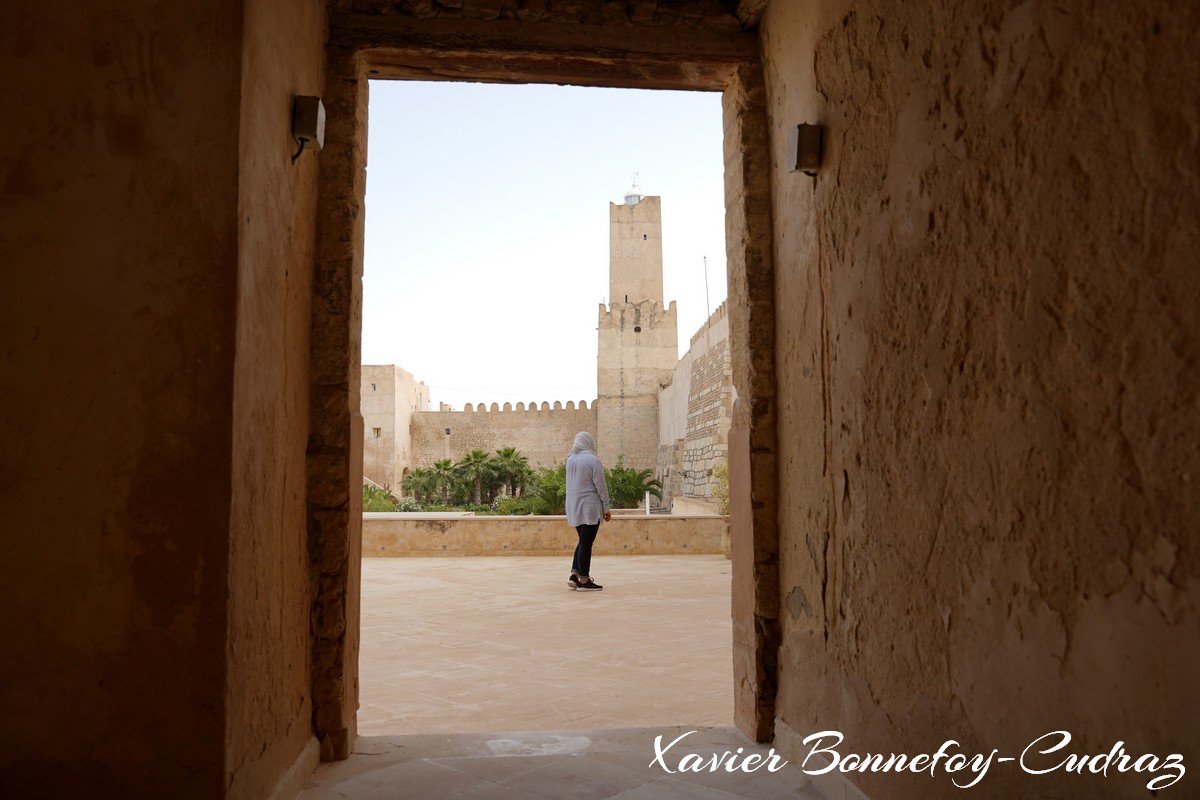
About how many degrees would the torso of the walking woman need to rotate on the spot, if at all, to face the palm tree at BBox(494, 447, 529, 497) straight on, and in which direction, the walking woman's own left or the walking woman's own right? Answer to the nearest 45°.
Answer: approximately 45° to the walking woman's own left

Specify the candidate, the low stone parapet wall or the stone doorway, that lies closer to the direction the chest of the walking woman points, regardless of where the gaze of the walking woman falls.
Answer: the low stone parapet wall

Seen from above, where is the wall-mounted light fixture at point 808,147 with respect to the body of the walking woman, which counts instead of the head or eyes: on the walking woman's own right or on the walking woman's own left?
on the walking woman's own right

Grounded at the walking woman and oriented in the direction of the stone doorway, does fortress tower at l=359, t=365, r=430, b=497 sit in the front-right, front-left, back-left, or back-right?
back-right

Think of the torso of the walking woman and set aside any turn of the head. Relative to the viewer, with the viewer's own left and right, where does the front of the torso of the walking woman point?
facing away from the viewer and to the right of the viewer

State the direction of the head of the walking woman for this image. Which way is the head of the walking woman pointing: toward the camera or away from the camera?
away from the camera

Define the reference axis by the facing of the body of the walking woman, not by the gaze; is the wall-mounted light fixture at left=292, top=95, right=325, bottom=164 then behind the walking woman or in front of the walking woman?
behind
